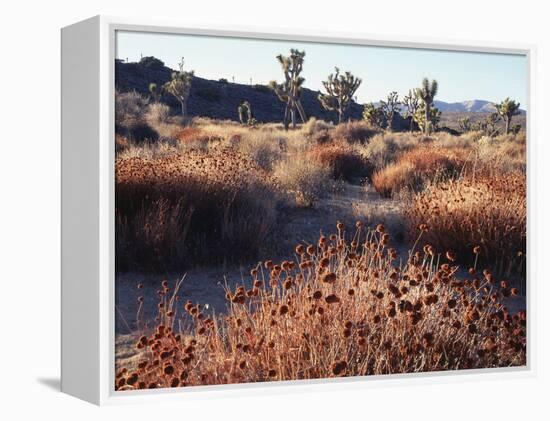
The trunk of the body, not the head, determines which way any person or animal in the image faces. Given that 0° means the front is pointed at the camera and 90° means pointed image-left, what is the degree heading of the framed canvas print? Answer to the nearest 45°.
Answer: approximately 315°
